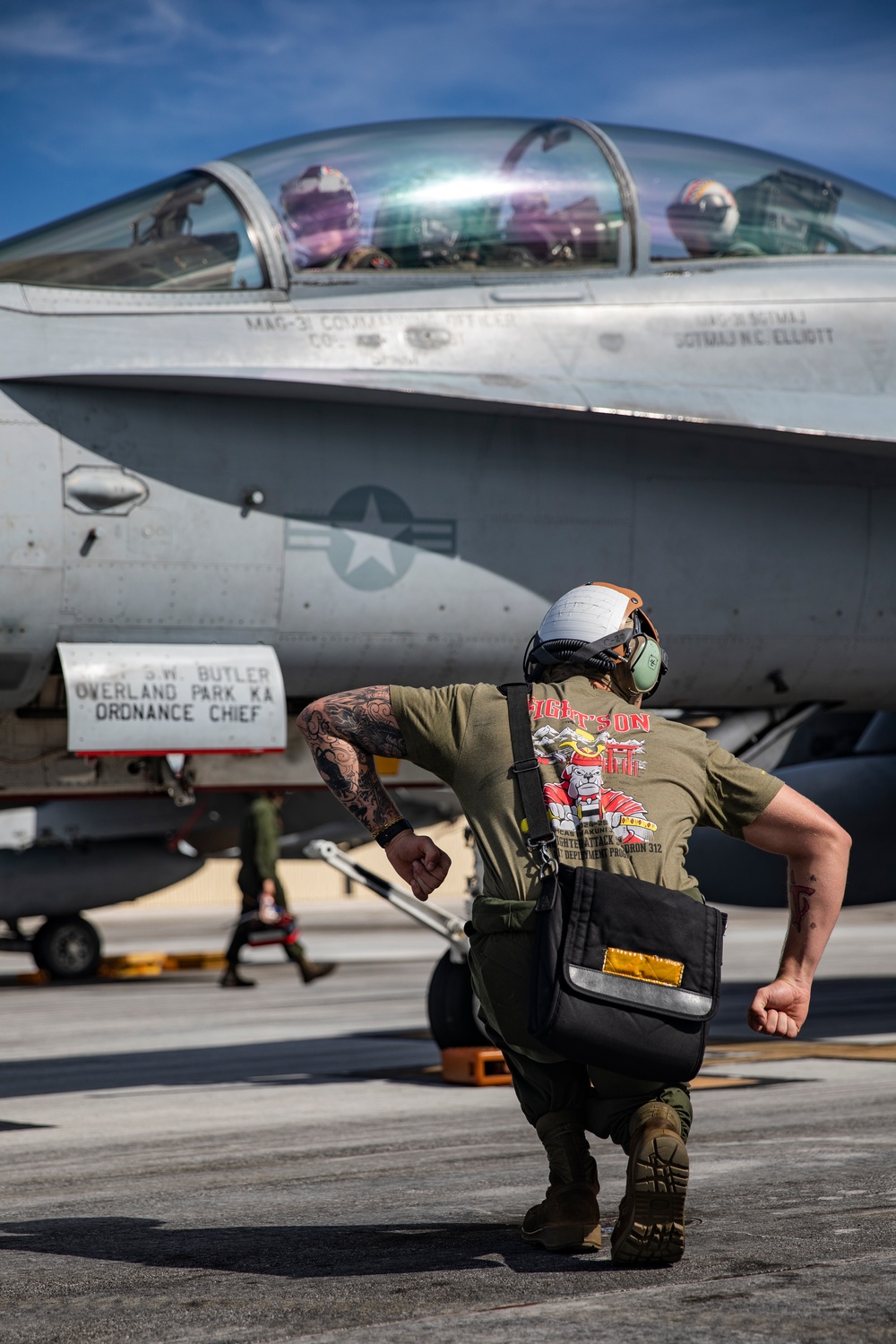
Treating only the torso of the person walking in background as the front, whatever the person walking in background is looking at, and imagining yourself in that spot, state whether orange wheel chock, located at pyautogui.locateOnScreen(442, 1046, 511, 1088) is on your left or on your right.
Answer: on your right

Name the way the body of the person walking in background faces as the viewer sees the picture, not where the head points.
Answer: to the viewer's right

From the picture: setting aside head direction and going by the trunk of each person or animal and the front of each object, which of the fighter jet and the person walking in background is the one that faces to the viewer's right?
the person walking in background

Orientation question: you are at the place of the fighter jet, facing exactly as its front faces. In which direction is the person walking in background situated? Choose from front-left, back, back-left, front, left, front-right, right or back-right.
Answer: right

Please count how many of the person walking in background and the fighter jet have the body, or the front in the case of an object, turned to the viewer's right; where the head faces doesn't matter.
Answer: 1

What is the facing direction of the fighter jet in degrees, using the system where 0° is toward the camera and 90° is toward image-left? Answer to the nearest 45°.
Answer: approximately 90°
